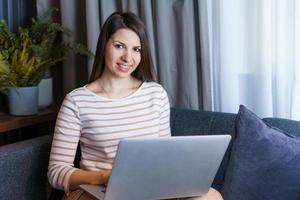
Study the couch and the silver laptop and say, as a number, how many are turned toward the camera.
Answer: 1

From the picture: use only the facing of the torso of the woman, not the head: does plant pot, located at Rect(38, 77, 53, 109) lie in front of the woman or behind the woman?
behind

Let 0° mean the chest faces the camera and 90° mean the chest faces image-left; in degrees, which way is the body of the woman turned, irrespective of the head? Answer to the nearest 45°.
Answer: approximately 315°

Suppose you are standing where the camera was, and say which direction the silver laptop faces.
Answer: facing away from the viewer and to the left of the viewer
